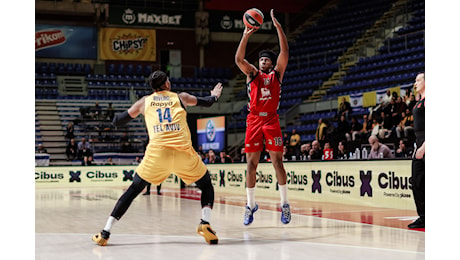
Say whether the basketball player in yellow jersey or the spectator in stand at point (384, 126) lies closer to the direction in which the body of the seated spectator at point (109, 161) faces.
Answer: the basketball player in yellow jersey

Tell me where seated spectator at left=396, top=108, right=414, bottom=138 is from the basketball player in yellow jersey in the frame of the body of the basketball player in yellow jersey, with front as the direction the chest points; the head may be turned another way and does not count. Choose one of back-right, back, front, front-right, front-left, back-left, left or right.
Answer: front-right

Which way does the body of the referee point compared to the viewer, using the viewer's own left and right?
facing to the left of the viewer

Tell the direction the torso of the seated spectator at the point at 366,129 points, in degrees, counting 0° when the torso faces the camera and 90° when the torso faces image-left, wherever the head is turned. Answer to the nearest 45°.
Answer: approximately 45°

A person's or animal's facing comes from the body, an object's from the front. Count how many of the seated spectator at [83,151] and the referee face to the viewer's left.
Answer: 1

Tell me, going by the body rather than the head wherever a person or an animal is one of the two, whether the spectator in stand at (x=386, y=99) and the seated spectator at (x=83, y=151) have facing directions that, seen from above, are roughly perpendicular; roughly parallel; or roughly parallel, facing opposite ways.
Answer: roughly perpendicular

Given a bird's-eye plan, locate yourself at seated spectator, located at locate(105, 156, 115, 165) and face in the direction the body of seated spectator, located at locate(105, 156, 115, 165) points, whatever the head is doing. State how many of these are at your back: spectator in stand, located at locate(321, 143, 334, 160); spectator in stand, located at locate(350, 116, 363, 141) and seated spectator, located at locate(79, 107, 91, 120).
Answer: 1

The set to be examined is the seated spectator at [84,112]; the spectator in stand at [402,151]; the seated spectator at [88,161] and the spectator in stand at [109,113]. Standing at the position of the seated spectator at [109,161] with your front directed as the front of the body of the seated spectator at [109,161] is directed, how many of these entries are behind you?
2

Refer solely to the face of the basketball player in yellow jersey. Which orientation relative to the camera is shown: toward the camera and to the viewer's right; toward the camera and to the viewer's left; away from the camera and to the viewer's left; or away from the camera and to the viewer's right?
away from the camera and to the viewer's right

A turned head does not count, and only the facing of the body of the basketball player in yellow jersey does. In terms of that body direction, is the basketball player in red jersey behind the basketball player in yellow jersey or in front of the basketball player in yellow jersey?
in front

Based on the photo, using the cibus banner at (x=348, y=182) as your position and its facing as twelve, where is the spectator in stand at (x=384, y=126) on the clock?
The spectator in stand is roughly at 5 o'clock from the cibus banner.

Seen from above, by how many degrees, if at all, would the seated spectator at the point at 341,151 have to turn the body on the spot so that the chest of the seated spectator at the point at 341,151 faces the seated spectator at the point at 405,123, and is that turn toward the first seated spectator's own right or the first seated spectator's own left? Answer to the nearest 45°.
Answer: approximately 180°
